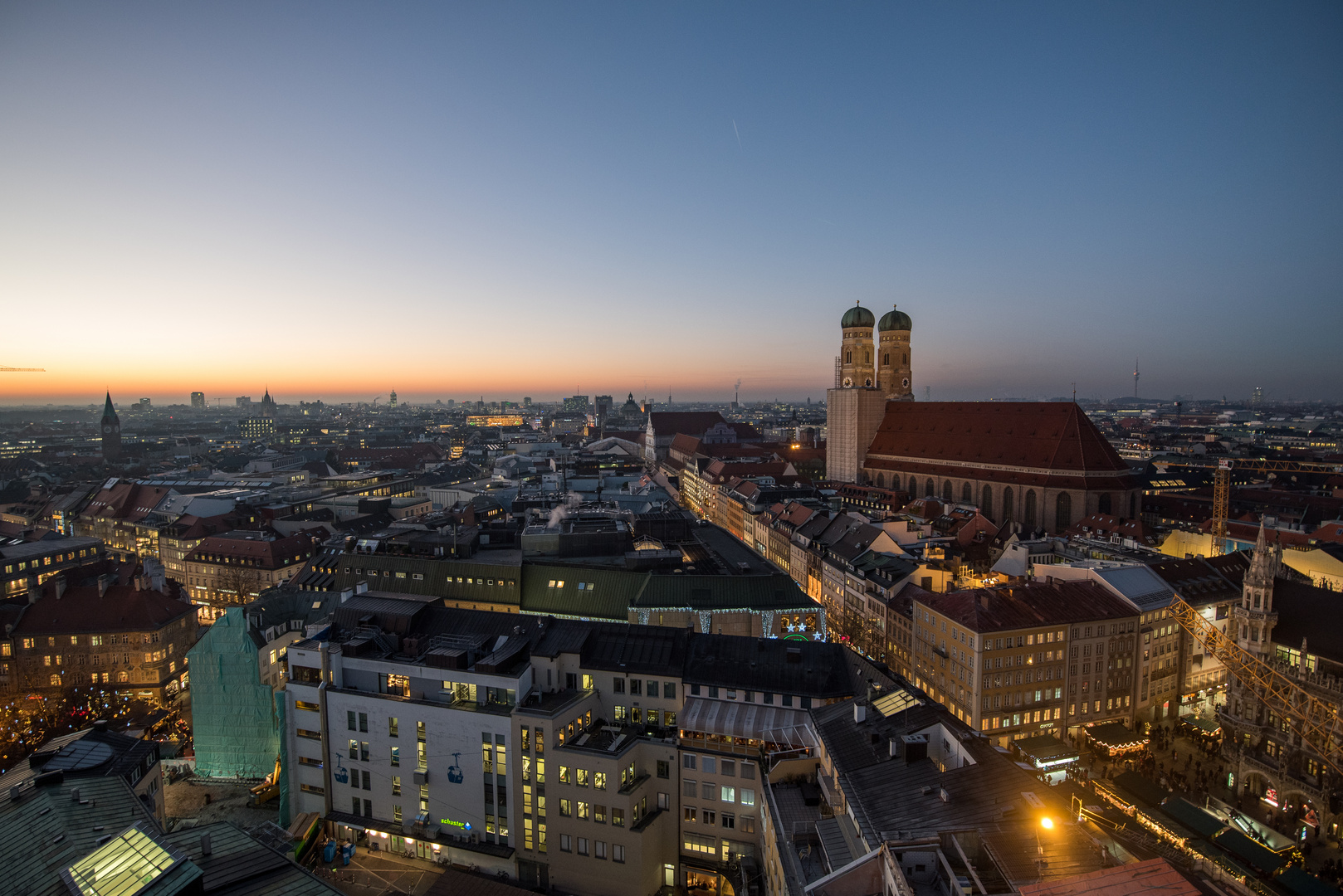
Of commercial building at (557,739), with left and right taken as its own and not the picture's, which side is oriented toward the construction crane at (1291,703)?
left

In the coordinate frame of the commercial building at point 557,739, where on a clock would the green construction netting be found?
The green construction netting is roughly at 4 o'clock from the commercial building.

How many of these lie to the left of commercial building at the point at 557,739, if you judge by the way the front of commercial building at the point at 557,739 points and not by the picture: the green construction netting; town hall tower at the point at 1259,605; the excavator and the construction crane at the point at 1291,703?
2

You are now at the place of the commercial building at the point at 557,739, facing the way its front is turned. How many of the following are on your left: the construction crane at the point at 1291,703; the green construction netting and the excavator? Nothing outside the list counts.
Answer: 1

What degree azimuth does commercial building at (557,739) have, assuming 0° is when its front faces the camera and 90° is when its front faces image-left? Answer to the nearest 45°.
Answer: approximately 0°

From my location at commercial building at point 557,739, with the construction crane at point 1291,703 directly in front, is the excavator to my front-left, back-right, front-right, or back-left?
back-left

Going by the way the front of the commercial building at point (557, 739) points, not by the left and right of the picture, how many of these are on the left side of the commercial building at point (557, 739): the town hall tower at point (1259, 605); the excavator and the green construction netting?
1

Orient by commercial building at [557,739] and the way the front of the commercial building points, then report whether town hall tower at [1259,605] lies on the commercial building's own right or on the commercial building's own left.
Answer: on the commercial building's own left

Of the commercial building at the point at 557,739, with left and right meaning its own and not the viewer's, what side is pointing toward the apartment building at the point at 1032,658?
left

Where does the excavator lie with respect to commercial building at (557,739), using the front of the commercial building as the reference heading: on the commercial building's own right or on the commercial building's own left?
on the commercial building's own right
